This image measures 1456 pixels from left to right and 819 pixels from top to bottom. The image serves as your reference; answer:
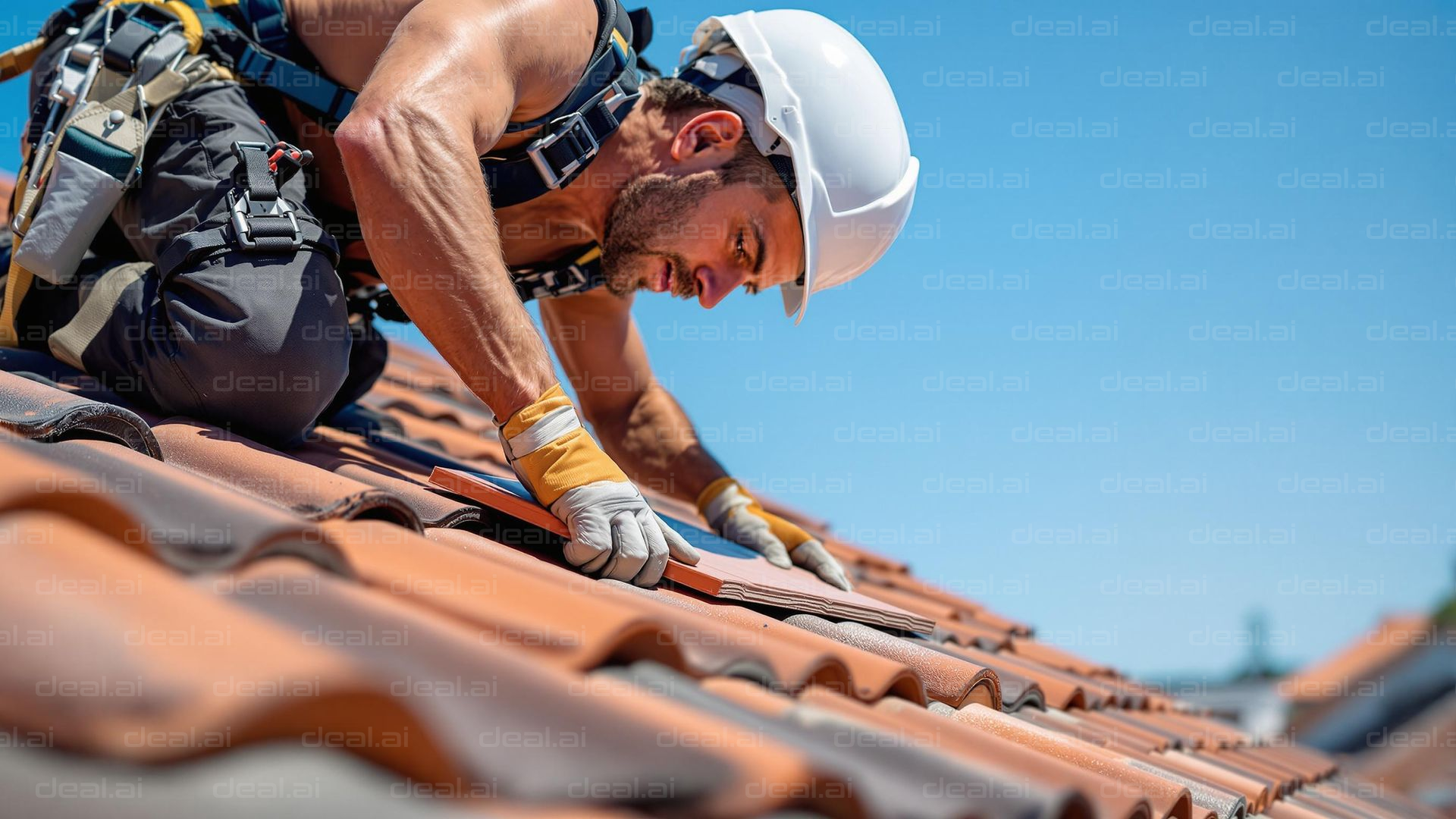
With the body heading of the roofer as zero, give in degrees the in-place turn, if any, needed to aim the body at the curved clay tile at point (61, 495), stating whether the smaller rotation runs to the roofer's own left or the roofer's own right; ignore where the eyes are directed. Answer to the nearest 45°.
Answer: approximately 90° to the roofer's own right

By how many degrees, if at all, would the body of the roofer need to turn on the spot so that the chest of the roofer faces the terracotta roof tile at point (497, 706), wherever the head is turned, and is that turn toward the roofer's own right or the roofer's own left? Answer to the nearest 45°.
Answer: approximately 90° to the roofer's own right

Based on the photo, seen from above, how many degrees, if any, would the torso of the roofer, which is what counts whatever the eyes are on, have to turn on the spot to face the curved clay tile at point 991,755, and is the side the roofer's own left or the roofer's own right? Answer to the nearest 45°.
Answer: approximately 45° to the roofer's own right

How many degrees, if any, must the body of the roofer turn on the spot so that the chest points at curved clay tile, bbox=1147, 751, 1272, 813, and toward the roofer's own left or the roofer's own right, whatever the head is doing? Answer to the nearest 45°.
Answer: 0° — they already face it

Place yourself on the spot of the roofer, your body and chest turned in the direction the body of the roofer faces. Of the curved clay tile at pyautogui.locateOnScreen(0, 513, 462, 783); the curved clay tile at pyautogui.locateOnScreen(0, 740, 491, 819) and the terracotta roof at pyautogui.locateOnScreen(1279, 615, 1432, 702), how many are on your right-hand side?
2

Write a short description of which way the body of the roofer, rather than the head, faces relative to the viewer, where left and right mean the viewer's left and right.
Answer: facing to the right of the viewer

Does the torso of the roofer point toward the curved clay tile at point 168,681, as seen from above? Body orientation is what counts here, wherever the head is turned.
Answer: no

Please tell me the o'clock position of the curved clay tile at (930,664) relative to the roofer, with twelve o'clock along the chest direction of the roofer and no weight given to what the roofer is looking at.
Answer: The curved clay tile is roughly at 1 o'clock from the roofer.

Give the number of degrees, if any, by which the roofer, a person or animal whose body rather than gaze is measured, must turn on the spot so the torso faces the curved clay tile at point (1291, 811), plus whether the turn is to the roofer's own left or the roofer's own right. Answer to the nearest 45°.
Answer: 0° — they already face it

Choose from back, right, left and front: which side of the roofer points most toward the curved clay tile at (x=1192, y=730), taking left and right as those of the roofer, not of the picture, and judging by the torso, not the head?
front

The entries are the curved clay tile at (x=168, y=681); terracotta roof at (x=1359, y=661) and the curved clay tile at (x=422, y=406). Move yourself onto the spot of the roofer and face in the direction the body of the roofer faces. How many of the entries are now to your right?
1
